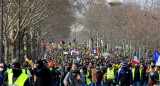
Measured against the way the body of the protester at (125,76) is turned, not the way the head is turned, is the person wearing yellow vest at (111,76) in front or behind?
behind
